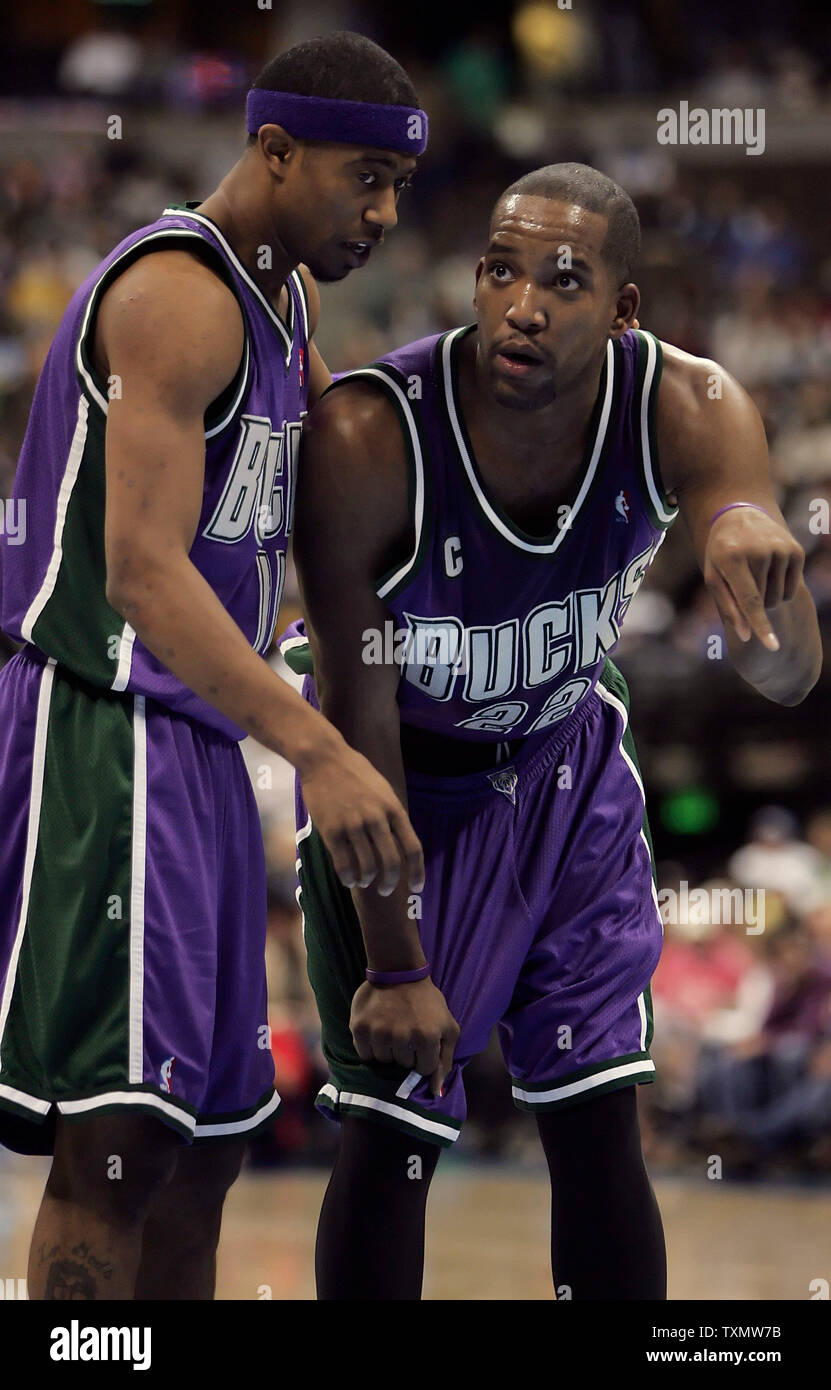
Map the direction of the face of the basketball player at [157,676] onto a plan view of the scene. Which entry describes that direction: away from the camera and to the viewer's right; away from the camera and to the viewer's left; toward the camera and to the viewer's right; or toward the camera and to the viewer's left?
toward the camera and to the viewer's right

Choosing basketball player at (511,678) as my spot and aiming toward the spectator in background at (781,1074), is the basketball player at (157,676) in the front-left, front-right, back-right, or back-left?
back-left

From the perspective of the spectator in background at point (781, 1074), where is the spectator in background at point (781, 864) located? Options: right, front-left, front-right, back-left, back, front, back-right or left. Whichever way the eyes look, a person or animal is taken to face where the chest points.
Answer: back-right

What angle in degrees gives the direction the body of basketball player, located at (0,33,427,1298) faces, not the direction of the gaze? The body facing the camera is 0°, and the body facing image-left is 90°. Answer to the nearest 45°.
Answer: approximately 315°

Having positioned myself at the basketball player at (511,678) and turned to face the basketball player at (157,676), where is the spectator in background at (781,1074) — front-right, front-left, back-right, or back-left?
back-right

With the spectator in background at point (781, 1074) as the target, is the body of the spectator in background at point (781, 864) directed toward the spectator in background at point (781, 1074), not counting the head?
yes

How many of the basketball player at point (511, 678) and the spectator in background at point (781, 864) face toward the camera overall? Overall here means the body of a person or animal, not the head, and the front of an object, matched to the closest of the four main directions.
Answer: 2

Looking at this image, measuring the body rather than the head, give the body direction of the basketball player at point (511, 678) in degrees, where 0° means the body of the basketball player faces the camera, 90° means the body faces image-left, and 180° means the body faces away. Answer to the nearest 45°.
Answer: approximately 0°
